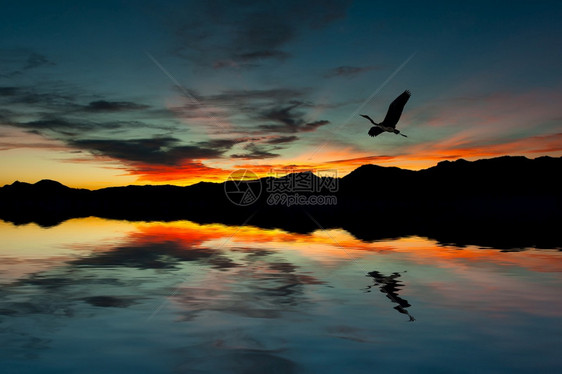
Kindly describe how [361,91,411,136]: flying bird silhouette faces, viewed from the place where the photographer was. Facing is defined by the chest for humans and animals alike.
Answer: facing to the left of the viewer
